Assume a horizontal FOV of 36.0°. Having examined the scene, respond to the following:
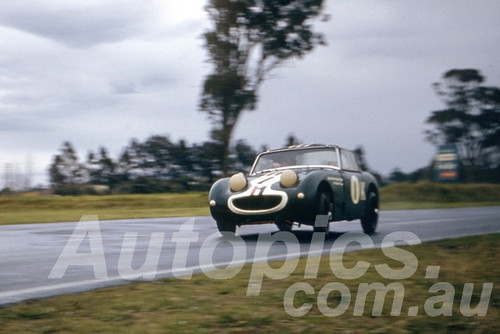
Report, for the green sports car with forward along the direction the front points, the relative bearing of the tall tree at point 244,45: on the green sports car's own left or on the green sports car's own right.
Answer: on the green sports car's own right

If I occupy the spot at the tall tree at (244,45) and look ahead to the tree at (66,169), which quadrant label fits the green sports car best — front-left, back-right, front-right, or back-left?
back-left

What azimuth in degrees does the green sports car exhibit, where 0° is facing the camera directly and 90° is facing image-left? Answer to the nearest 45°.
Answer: approximately 45°

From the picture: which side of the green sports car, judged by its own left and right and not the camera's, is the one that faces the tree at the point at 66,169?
right

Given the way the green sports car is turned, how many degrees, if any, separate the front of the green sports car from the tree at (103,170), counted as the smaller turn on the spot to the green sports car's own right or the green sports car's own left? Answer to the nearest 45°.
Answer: approximately 135° to the green sports car's own right
